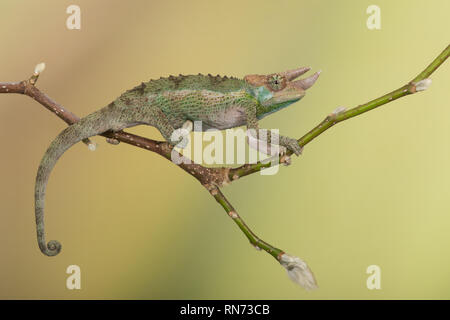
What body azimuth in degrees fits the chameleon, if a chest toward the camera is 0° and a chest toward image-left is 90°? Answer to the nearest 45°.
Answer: approximately 270°
